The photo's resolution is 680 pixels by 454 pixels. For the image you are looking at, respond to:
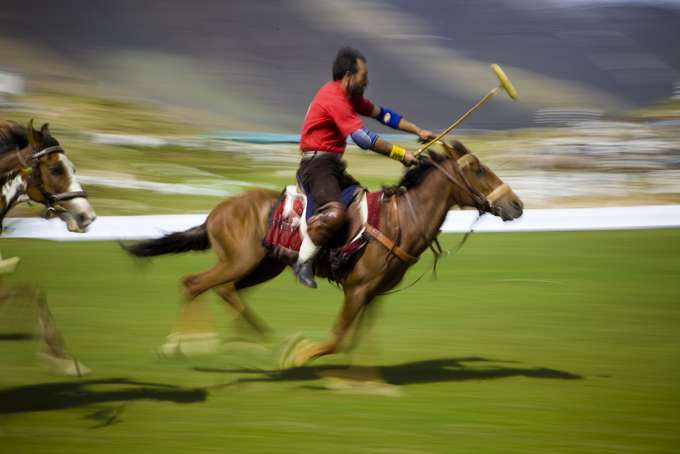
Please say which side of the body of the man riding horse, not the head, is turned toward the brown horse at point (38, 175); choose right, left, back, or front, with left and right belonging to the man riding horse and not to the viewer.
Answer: back

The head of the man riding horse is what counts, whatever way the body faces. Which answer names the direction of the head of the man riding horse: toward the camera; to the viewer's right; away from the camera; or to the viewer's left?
to the viewer's right

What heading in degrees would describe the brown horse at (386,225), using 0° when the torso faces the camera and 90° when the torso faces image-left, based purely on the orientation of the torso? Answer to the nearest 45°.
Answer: approximately 270°

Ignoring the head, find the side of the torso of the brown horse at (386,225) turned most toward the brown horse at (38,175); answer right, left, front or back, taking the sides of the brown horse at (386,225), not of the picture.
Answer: back

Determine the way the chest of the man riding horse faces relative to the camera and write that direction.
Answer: to the viewer's right
